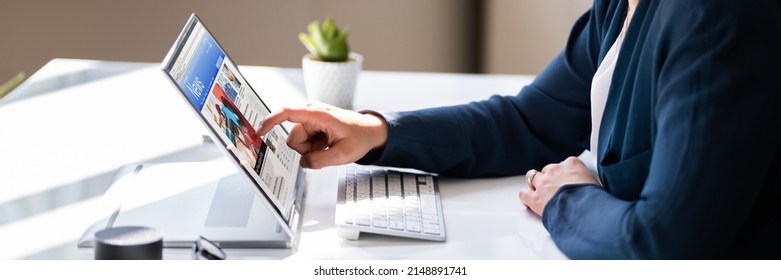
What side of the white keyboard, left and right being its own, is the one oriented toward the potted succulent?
left

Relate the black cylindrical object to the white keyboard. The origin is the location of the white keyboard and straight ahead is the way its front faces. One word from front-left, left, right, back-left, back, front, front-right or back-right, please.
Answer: back-right

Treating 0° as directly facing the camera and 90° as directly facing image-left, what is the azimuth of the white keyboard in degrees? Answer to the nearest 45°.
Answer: approximately 270°

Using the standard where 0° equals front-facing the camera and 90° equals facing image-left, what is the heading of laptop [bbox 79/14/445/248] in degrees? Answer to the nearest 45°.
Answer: approximately 270°
